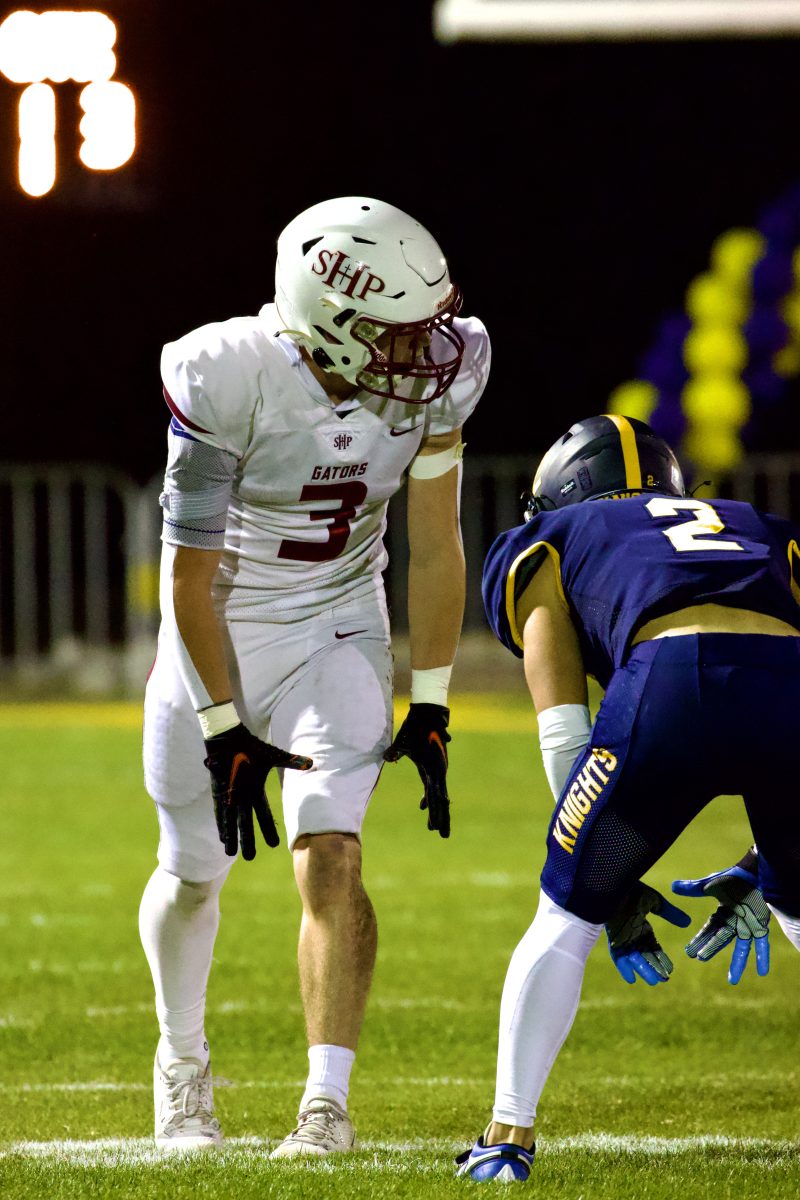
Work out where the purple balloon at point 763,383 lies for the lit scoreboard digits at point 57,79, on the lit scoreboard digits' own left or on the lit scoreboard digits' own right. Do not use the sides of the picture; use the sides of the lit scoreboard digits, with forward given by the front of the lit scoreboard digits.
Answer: on the lit scoreboard digits' own left

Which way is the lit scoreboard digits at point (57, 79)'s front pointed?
toward the camera

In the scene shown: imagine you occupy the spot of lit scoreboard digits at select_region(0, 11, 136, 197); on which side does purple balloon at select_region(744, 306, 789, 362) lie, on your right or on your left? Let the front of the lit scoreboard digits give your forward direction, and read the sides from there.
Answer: on your left
